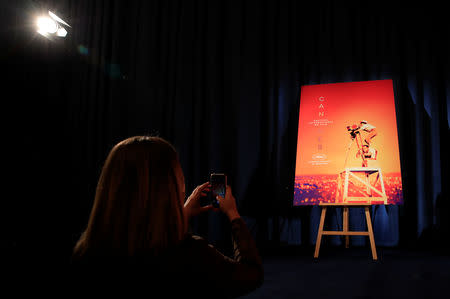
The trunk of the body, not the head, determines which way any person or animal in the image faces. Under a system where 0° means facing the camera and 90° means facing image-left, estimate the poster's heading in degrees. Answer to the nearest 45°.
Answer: approximately 0°

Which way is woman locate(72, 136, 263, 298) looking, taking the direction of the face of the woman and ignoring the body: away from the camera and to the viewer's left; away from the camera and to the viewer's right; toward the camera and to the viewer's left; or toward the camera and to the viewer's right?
away from the camera and to the viewer's right

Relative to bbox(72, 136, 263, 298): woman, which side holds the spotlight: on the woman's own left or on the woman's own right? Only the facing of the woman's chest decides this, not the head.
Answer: on the woman's own left

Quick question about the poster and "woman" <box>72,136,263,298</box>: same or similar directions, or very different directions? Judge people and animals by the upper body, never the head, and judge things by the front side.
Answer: very different directions

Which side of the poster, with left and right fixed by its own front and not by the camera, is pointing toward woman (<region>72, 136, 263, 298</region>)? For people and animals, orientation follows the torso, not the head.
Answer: front

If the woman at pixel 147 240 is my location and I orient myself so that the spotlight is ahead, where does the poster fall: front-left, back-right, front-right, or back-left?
front-right

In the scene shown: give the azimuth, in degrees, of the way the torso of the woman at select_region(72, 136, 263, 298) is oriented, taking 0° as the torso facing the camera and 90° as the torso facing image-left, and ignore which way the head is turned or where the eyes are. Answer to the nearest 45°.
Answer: approximately 225°

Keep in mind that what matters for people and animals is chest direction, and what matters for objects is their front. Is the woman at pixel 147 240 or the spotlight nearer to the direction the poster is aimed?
the woman

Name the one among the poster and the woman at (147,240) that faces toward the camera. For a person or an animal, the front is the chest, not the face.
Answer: the poster
